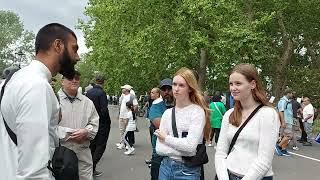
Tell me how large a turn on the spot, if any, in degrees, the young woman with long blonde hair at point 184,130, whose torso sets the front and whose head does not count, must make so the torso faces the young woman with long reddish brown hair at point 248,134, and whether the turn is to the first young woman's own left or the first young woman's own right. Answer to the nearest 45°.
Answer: approximately 90° to the first young woman's own left

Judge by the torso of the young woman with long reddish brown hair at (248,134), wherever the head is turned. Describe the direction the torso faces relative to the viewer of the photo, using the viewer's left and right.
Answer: facing the viewer and to the left of the viewer

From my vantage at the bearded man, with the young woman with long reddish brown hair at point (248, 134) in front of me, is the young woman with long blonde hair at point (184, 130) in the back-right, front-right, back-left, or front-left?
front-left

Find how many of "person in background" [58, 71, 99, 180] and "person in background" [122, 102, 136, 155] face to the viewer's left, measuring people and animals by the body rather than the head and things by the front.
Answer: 1

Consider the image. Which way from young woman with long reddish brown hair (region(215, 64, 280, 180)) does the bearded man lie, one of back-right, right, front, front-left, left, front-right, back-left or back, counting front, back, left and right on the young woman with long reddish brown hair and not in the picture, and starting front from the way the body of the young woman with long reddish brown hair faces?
front

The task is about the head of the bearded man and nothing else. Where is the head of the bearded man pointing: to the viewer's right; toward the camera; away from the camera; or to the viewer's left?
to the viewer's right

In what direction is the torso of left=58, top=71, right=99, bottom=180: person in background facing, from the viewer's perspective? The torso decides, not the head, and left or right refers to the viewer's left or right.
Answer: facing the viewer
